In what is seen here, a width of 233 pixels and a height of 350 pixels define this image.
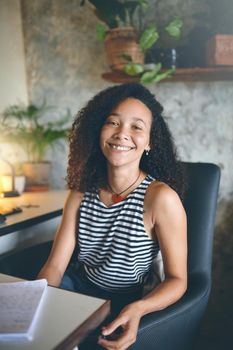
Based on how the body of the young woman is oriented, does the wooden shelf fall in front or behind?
behind

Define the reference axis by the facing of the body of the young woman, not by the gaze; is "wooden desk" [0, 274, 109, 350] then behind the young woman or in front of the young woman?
in front

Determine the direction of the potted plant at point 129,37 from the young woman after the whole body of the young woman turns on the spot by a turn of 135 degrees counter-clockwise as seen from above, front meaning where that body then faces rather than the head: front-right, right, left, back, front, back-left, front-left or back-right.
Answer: left

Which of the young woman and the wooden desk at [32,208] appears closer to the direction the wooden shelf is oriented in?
the young woman

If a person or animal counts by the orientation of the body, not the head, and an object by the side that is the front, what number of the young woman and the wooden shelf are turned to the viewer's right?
0

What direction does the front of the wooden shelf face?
toward the camera

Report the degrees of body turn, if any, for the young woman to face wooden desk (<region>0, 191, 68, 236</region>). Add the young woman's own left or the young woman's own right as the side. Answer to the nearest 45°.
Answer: approximately 90° to the young woman's own right

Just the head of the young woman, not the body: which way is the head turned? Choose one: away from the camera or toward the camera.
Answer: toward the camera

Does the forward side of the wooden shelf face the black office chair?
yes

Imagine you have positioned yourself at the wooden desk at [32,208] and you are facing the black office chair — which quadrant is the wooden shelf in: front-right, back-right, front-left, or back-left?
front-left

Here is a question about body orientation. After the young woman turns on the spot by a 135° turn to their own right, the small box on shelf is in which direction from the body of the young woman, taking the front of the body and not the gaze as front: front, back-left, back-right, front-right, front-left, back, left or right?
front-right

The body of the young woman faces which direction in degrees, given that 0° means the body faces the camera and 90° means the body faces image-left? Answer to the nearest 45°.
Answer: approximately 45°
